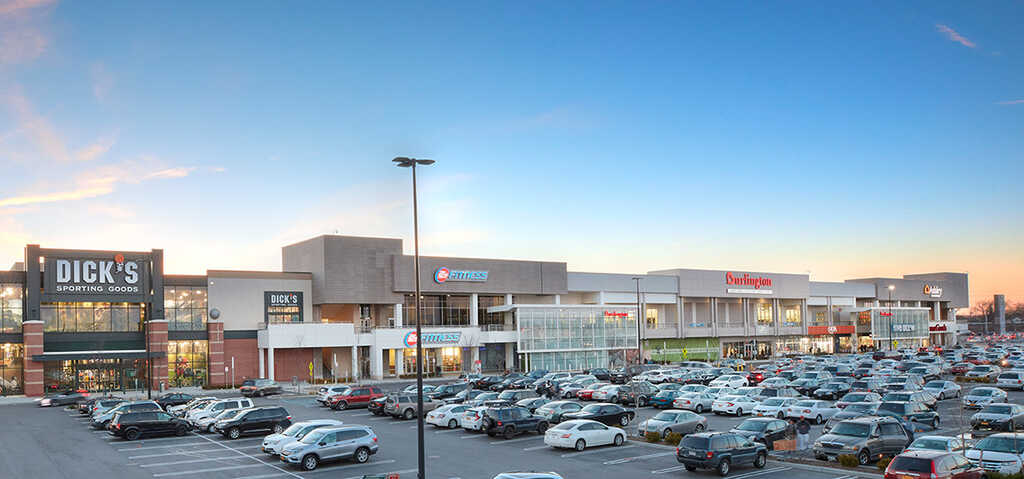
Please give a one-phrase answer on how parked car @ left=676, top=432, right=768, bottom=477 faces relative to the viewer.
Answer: facing away from the viewer and to the right of the viewer

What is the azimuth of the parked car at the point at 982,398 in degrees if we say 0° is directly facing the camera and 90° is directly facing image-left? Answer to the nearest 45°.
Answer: approximately 45°

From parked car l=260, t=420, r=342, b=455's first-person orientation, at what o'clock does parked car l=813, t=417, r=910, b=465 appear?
parked car l=813, t=417, r=910, b=465 is roughly at 8 o'clock from parked car l=260, t=420, r=342, b=455.

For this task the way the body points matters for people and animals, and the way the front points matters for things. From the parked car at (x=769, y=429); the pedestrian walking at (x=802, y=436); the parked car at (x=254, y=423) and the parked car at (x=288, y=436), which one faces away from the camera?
the pedestrian walking

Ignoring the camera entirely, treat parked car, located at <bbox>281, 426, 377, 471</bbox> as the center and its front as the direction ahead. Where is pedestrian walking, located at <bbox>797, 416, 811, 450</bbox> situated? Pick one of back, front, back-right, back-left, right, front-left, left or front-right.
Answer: back-left

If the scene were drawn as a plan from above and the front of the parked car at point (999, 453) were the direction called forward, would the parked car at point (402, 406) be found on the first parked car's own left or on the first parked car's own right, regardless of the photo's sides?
on the first parked car's own right

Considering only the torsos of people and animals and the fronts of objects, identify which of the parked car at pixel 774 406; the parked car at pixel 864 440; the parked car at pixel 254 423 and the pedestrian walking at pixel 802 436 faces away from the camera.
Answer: the pedestrian walking

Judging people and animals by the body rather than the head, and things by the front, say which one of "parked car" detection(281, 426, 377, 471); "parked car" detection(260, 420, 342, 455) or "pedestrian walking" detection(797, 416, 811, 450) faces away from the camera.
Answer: the pedestrian walking

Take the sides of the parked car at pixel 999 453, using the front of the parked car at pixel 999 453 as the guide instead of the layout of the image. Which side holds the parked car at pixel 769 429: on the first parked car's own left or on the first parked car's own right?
on the first parked car's own right

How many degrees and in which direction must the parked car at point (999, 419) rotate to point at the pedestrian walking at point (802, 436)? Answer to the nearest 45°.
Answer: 0° — it already faces them
